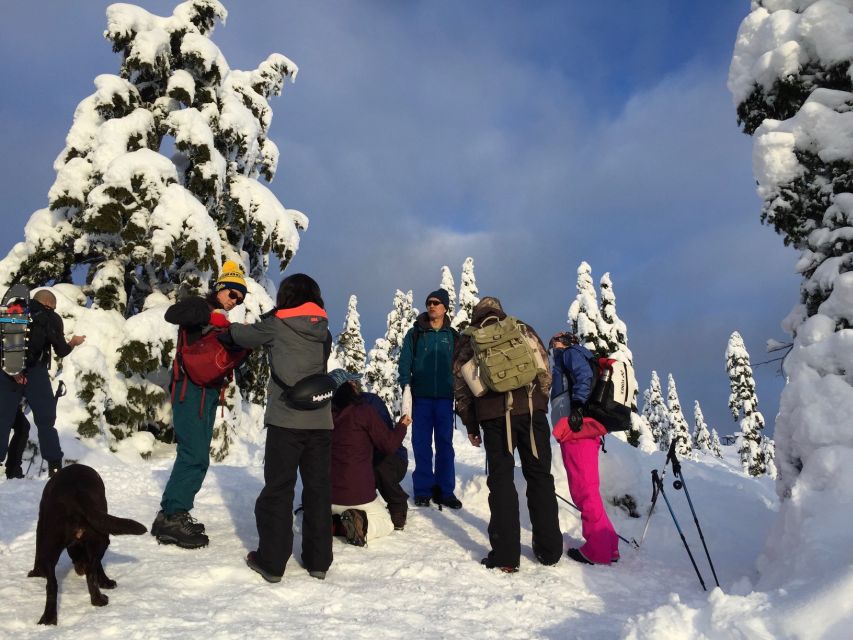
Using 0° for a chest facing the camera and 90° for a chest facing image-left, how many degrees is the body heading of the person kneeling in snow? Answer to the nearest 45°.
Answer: approximately 225°

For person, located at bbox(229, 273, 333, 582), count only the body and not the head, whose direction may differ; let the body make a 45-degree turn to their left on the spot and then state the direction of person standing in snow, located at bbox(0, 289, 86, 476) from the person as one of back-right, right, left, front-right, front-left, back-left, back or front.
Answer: front-right

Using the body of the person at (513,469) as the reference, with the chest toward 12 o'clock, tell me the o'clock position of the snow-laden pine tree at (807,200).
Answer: The snow-laden pine tree is roughly at 3 o'clock from the person.

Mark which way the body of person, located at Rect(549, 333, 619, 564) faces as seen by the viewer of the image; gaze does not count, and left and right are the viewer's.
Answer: facing to the left of the viewer

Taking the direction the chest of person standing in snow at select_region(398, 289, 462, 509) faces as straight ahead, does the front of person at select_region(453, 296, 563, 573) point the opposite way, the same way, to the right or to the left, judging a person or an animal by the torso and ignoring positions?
the opposite way

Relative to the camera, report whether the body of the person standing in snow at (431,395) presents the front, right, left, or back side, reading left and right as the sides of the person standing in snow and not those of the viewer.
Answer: front

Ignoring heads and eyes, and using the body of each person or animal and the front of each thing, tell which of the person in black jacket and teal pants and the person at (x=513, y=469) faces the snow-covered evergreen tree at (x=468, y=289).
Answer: the person

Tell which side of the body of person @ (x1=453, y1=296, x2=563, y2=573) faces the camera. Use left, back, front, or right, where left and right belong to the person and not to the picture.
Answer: back

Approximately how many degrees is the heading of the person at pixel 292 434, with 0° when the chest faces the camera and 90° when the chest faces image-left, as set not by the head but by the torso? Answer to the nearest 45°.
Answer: approximately 135°

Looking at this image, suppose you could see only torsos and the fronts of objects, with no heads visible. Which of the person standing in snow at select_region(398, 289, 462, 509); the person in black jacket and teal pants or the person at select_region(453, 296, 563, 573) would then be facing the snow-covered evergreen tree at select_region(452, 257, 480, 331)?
the person

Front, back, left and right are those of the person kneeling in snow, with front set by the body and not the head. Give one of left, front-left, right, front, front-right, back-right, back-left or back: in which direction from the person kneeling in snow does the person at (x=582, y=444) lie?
front-right

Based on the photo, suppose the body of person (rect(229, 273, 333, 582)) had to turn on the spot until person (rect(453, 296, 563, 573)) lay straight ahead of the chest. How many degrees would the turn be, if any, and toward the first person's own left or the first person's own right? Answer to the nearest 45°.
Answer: approximately 135° to the first person's own right

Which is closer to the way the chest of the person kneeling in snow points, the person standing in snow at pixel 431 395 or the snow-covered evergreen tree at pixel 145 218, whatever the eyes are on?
the person standing in snow
